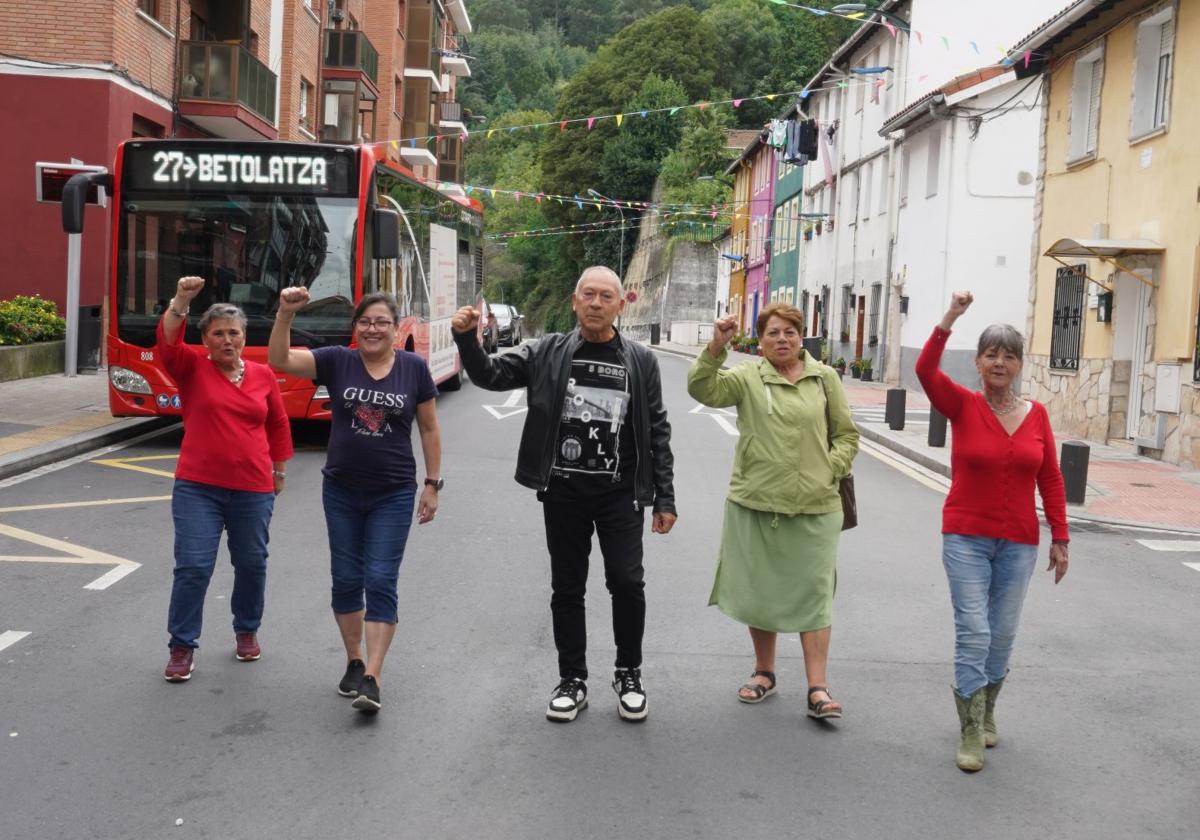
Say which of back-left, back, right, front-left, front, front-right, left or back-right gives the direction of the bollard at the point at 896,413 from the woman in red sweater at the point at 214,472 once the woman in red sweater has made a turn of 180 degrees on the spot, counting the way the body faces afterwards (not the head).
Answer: front-right

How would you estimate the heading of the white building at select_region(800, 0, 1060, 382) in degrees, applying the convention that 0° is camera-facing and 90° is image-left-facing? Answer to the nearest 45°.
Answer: approximately 45°

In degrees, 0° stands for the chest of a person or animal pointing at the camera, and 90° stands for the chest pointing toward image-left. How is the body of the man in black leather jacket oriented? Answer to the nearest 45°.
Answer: approximately 0°

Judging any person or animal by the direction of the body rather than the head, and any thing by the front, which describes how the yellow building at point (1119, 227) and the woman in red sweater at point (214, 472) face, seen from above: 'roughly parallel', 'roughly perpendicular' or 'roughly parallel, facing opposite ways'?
roughly perpendicular

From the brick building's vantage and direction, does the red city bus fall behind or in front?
in front

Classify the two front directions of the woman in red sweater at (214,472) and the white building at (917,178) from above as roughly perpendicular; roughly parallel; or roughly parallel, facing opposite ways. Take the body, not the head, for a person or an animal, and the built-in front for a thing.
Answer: roughly perpendicular

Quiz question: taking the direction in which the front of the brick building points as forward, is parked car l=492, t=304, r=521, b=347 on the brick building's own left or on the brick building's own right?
on the brick building's own left

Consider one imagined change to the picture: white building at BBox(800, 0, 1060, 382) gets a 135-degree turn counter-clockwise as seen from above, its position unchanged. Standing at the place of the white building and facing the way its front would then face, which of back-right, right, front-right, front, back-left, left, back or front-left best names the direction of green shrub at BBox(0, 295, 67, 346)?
back-right
